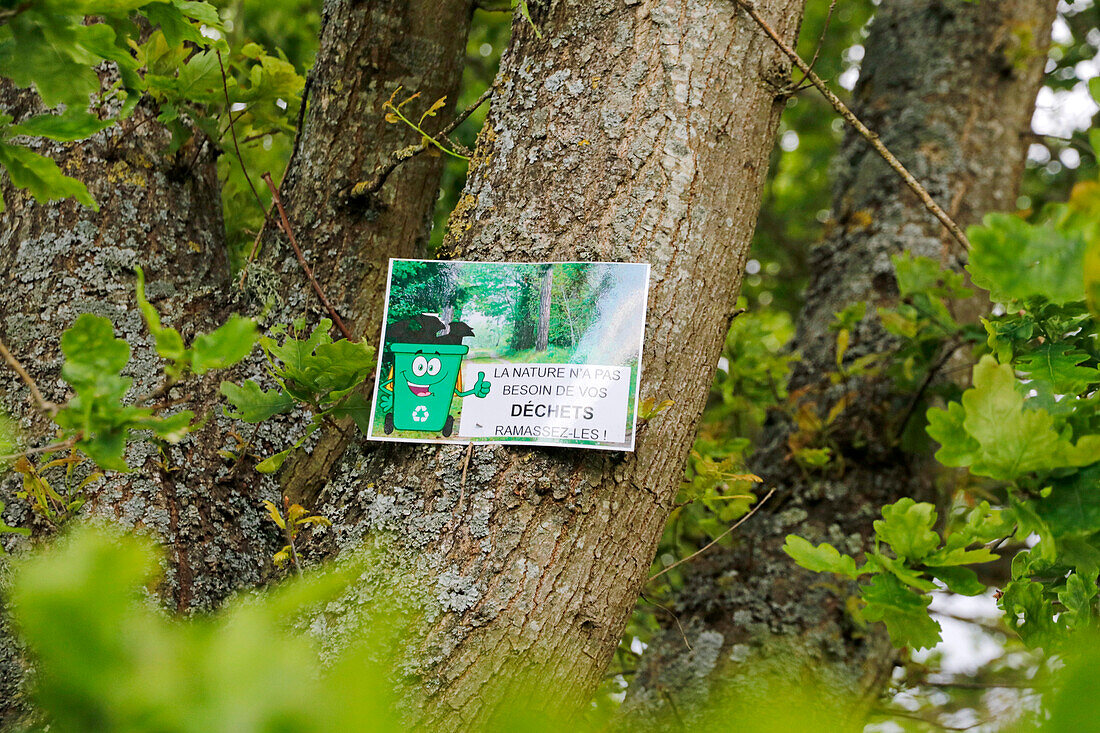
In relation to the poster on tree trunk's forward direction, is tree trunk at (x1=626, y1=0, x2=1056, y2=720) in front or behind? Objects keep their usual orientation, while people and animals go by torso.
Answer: behind

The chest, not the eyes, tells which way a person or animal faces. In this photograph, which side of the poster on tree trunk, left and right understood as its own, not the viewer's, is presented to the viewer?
front
